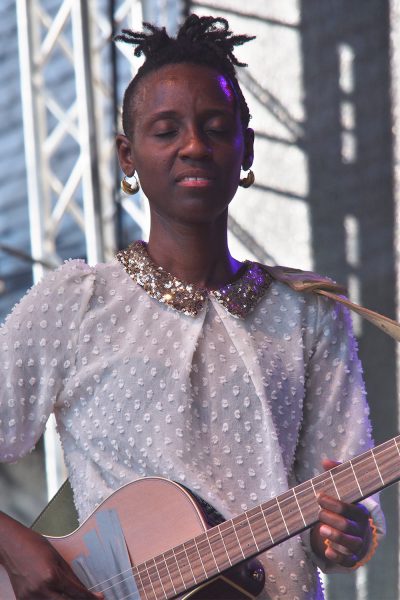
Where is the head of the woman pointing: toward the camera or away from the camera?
toward the camera

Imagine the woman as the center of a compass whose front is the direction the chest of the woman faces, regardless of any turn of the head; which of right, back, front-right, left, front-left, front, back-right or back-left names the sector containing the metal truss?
back

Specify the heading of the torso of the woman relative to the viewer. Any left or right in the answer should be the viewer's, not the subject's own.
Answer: facing the viewer
